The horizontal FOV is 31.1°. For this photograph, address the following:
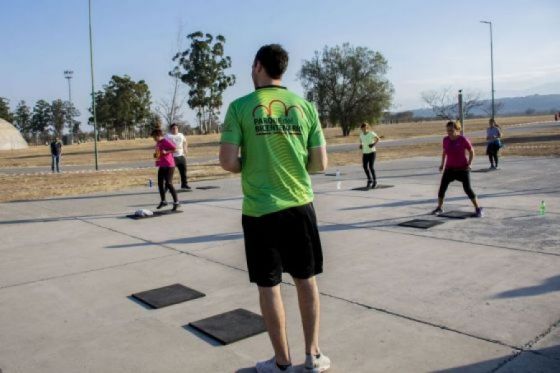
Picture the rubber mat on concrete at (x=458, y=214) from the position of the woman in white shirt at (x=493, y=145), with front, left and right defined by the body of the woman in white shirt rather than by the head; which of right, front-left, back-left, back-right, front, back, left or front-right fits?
front

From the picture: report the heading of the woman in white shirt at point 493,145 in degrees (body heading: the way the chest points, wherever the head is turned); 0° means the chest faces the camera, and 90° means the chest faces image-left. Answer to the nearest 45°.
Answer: approximately 0°

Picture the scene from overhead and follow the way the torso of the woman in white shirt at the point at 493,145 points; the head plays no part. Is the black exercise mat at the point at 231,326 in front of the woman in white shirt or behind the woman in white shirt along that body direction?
in front

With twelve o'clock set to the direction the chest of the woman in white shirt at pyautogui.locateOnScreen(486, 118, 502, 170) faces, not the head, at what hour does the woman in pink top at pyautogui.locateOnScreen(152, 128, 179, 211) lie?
The woman in pink top is roughly at 1 o'clock from the woman in white shirt.

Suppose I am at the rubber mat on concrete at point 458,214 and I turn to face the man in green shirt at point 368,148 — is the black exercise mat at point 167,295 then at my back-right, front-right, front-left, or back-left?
back-left

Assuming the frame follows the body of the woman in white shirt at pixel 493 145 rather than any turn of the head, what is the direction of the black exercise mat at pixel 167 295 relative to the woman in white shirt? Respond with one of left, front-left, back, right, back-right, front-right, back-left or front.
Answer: front

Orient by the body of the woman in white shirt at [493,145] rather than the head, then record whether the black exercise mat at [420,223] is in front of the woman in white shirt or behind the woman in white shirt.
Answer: in front

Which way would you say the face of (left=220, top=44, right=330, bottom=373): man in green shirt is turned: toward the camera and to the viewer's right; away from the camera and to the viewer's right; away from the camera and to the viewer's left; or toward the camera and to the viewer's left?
away from the camera and to the viewer's left

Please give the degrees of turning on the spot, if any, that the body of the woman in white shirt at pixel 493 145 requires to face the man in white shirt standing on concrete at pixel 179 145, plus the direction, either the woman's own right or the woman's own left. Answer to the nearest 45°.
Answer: approximately 45° to the woman's own right
